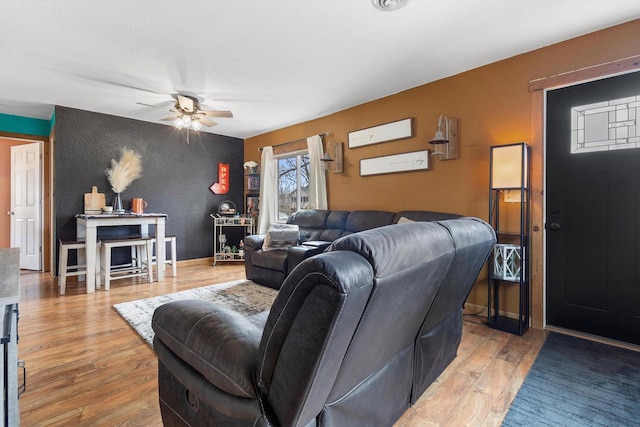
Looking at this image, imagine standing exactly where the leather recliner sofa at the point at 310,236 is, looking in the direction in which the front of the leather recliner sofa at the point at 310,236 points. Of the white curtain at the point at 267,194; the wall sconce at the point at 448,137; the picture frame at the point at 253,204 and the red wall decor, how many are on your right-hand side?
3

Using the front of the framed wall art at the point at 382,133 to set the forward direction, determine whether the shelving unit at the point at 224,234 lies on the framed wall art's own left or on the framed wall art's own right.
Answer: on the framed wall art's own right

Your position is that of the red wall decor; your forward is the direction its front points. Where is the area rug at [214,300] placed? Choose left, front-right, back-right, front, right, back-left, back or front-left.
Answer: front-right

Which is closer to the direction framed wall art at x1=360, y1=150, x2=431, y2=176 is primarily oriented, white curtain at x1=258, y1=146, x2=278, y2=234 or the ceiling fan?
the ceiling fan

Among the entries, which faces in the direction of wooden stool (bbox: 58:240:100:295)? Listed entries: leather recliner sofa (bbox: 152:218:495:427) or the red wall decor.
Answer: the leather recliner sofa

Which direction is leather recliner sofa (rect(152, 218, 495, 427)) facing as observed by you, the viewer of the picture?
facing away from the viewer and to the left of the viewer

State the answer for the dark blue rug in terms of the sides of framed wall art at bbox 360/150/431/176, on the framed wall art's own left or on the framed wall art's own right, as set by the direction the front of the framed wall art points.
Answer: on the framed wall art's own left

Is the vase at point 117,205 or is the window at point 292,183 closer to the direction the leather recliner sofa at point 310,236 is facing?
the vase

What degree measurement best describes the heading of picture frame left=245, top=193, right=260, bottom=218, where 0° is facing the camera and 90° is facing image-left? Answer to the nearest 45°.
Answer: approximately 0°

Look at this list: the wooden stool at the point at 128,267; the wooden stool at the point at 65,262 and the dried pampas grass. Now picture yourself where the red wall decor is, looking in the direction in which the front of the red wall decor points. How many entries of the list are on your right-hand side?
3

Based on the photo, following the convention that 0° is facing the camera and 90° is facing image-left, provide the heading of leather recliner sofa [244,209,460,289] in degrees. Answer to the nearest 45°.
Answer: approximately 45°

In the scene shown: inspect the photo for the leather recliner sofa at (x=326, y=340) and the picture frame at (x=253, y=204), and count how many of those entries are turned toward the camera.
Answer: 1

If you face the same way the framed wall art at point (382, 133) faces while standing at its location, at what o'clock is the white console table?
The white console table is roughly at 1 o'clock from the framed wall art.

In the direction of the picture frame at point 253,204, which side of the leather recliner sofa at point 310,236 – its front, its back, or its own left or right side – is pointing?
right
